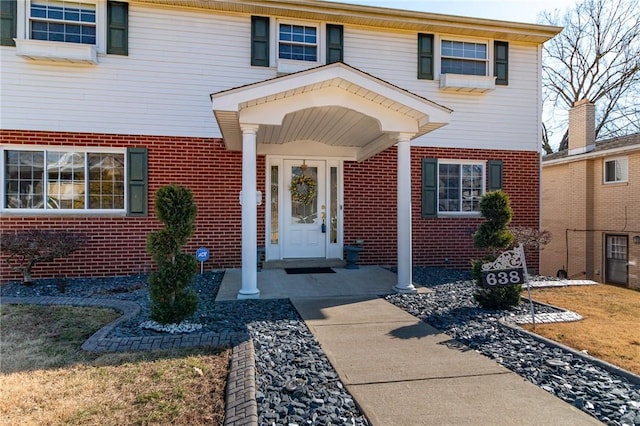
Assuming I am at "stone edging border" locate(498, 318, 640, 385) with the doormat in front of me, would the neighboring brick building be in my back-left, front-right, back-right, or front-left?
front-right

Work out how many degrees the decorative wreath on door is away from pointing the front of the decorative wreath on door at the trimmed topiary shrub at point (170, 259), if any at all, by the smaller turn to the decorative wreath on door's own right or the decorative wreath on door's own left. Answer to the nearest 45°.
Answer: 0° — it already faces it

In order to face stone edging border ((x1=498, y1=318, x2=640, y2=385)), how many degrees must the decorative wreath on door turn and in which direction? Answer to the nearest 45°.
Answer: approximately 45° to its left

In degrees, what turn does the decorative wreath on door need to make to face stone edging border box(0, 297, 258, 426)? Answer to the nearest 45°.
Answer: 0° — it already faces it

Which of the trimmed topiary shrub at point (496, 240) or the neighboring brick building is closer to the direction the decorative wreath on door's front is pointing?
the trimmed topiary shrub

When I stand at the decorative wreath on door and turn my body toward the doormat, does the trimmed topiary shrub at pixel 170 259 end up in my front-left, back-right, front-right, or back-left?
front-right

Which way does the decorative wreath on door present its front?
toward the camera

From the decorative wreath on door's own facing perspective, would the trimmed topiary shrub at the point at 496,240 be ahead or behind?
ahead

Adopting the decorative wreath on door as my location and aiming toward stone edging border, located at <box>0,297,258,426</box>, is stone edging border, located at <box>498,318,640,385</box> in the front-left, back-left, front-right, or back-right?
front-left

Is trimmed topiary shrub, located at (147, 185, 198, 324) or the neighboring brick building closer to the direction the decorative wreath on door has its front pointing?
the trimmed topiary shrub

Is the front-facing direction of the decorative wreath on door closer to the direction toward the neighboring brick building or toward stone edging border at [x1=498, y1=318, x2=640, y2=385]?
the stone edging border
